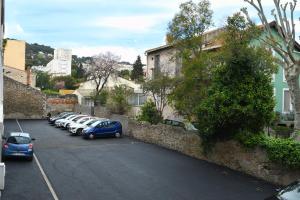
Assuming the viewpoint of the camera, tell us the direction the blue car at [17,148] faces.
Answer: facing away from the viewer

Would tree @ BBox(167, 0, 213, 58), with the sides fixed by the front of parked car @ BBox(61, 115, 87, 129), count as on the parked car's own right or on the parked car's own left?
on the parked car's own left

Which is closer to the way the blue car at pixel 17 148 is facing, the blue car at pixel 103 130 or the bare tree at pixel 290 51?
the blue car

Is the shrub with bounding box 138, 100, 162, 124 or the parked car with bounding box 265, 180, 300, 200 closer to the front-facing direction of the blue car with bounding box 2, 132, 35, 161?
the shrub

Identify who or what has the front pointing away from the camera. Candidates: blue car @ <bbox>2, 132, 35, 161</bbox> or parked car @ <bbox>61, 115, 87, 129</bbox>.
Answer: the blue car
